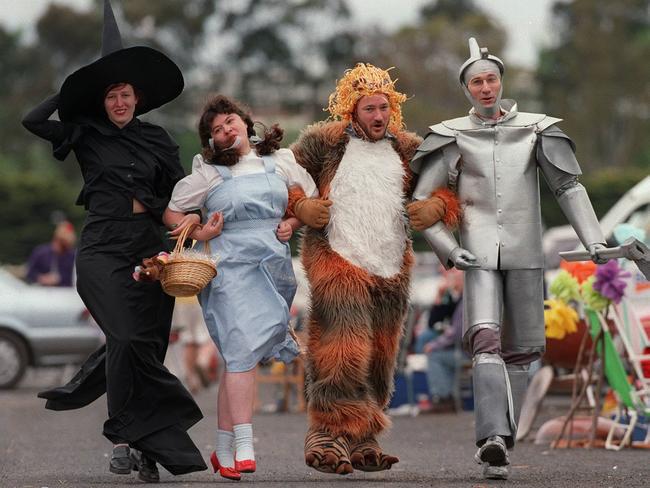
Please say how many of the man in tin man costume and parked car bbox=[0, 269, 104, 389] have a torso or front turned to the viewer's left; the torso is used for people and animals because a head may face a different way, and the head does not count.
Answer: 1

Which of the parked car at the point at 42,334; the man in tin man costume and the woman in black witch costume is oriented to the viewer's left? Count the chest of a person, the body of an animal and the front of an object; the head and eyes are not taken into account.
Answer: the parked car

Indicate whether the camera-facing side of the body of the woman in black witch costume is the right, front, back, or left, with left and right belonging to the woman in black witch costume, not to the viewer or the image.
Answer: front

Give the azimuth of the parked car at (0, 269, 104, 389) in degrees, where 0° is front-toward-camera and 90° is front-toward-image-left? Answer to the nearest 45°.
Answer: approximately 90°

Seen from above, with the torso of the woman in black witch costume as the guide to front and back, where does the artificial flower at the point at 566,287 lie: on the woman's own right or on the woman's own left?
on the woman's own left

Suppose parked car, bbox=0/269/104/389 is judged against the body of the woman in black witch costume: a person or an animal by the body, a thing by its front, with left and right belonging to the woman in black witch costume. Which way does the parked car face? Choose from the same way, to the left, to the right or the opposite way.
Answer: to the right

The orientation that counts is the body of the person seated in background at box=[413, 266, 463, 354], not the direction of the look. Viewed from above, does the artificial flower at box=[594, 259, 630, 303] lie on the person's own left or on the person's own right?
on the person's own left

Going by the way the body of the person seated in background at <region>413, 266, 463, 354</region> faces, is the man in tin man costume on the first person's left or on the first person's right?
on the first person's left

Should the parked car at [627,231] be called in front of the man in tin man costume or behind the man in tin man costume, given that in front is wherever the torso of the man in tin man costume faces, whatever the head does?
behind

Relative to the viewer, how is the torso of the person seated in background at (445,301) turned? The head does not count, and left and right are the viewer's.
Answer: facing the viewer and to the left of the viewer

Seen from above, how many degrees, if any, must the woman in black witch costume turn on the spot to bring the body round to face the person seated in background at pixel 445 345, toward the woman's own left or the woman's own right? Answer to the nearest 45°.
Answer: approximately 135° to the woman's own left
